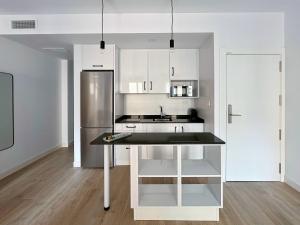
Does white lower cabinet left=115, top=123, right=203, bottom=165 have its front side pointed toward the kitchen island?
yes

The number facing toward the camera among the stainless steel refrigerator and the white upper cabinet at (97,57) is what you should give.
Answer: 2

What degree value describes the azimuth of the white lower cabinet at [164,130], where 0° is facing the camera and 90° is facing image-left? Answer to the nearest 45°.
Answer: approximately 0°

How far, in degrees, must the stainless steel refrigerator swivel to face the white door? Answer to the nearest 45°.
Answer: approximately 45° to its left

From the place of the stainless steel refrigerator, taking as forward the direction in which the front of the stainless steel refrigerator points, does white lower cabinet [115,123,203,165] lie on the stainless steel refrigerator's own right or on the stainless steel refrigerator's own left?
on the stainless steel refrigerator's own left

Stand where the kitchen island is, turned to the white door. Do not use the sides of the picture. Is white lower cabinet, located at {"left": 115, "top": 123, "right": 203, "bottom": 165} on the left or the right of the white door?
left

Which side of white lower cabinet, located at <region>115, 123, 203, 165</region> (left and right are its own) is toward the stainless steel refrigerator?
right

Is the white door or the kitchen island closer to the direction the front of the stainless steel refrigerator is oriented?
the kitchen island

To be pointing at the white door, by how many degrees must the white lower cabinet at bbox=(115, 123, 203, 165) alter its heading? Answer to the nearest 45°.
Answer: approximately 45° to its left

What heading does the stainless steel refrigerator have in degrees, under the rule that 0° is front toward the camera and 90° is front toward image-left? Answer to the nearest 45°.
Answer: approximately 0°
